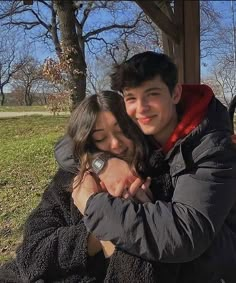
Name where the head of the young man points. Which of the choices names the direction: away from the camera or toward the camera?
toward the camera

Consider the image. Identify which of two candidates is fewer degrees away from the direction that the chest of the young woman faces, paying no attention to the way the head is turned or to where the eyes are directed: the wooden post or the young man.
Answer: the young man

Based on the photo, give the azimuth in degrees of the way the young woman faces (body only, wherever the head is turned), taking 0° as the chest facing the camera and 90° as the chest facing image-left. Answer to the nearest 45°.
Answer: approximately 315°

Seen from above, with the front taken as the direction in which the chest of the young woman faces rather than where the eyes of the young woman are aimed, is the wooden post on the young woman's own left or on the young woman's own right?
on the young woman's own left

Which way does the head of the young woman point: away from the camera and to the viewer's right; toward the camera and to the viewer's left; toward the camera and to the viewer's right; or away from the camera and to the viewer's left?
toward the camera and to the viewer's right
